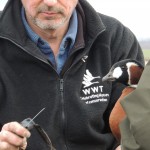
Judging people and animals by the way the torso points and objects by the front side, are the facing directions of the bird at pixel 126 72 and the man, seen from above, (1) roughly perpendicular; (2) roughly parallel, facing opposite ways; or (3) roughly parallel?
roughly perpendicular

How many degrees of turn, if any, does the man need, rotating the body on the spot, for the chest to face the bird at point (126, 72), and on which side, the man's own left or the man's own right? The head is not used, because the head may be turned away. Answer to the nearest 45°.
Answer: approximately 90° to the man's own left

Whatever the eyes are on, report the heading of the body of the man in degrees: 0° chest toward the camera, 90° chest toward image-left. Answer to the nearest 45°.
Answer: approximately 0°

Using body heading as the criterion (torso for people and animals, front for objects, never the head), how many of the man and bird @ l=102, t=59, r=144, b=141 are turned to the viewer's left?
1

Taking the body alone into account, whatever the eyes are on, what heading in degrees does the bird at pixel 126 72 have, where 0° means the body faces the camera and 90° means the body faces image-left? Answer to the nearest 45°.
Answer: approximately 90°
